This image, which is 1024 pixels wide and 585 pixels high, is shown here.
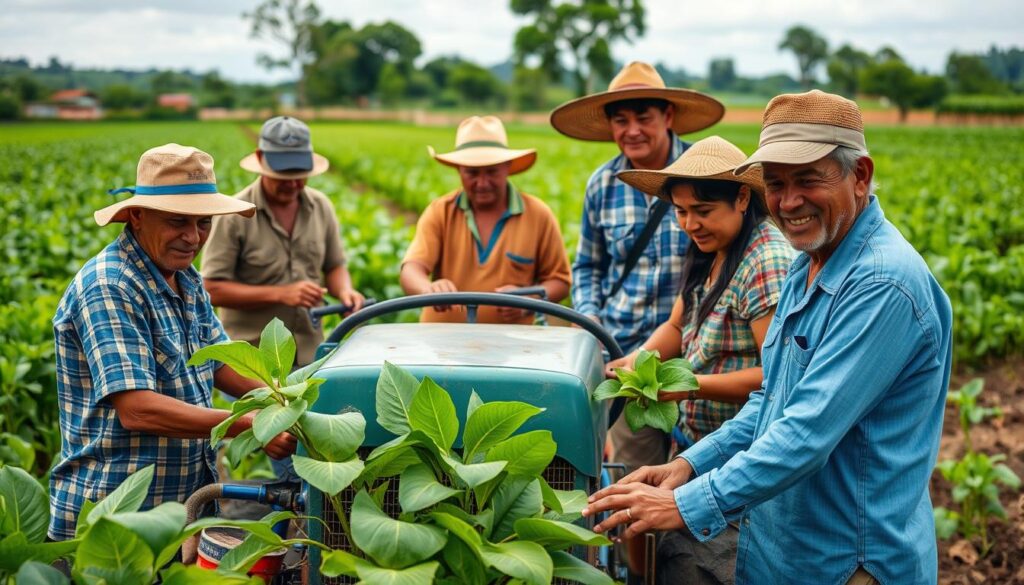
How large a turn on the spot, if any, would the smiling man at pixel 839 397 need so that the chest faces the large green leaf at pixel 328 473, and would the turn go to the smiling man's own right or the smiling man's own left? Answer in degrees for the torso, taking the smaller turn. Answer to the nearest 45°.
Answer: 0° — they already face it

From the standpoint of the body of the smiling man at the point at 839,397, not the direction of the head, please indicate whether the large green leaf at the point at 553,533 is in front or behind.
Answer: in front

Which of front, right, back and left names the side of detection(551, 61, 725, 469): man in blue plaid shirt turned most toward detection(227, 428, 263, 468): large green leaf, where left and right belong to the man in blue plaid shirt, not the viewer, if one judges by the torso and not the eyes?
front

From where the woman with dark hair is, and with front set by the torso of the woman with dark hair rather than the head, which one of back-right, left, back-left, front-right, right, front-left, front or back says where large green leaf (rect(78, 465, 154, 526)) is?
front

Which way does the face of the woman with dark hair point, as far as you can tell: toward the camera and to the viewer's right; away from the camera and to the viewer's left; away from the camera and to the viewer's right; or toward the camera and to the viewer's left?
toward the camera and to the viewer's left

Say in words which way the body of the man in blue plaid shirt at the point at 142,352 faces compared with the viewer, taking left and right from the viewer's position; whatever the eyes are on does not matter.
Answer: facing the viewer and to the right of the viewer

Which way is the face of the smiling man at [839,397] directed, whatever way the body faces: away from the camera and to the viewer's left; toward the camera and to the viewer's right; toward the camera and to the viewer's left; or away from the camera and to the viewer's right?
toward the camera and to the viewer's left

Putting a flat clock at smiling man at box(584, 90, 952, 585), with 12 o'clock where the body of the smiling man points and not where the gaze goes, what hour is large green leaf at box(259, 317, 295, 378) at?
The large green leaf is roughly at 1 o'clock from the smiling man.

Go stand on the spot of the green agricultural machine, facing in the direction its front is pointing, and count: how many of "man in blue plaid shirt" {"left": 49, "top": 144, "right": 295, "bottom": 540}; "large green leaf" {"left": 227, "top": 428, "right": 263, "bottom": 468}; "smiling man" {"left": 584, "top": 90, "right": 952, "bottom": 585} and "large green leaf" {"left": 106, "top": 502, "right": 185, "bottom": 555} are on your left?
1

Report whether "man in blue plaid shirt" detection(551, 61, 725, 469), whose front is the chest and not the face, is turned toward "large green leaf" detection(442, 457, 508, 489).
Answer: yes

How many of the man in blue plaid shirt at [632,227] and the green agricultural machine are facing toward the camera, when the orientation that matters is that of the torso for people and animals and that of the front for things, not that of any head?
2

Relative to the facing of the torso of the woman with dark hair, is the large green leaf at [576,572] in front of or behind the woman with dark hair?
in front

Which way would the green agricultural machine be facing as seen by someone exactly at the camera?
facing the viewer

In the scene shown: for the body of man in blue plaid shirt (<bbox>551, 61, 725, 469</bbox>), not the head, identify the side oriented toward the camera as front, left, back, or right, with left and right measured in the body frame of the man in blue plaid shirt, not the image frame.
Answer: front

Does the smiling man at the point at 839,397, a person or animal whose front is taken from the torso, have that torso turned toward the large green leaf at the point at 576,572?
yes
